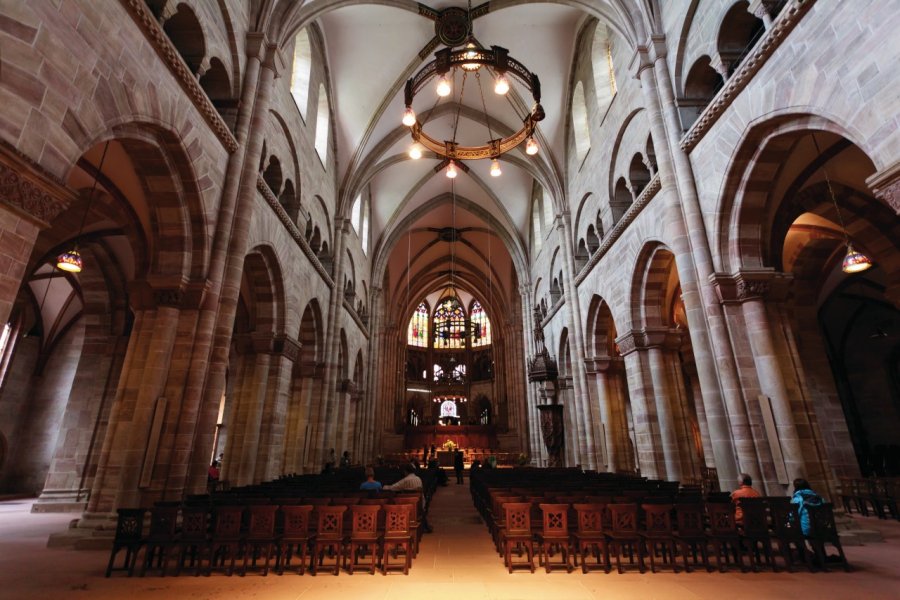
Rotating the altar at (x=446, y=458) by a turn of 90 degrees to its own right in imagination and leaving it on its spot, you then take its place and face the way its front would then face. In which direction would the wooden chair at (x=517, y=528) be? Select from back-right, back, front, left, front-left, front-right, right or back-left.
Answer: left

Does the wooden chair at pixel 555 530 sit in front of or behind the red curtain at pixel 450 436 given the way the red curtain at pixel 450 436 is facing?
in front

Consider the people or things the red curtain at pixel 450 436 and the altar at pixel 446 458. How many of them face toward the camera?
2

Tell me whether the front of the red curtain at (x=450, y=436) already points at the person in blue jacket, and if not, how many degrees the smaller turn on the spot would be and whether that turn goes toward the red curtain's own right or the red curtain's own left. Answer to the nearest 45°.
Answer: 0° — it already faces them

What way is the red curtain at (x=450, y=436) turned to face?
toward the camera

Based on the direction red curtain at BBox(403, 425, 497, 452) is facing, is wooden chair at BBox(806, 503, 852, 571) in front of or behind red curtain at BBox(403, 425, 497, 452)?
in front

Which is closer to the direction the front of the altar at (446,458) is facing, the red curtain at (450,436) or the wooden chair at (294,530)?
the wooden chair

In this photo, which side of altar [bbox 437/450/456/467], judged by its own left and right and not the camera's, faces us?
front

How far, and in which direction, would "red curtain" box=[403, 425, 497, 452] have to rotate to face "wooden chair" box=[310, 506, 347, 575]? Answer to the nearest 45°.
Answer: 0° — it already faces it

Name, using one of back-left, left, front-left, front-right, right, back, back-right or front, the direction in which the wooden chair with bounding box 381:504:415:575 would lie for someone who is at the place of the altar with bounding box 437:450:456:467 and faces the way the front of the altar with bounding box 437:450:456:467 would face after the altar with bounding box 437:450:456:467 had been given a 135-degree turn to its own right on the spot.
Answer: back-left

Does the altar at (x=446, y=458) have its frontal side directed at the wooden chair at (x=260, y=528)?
yes

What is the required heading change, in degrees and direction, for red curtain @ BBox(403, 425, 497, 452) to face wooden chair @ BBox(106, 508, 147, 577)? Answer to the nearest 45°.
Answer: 0° — it already faces it

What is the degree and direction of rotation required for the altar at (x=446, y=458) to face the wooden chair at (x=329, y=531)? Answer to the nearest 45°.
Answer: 0° — it already faces it

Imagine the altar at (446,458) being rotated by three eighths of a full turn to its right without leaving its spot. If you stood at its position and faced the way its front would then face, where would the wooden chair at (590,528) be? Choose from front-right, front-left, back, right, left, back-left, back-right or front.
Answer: back-left

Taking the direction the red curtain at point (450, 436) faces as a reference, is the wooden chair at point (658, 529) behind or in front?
in front

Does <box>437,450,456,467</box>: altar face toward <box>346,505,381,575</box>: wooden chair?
yes

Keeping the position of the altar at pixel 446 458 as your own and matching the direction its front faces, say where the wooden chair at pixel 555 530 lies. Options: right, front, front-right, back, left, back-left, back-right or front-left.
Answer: front

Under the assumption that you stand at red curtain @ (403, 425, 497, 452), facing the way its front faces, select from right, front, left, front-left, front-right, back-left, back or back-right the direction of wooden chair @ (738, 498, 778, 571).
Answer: front
